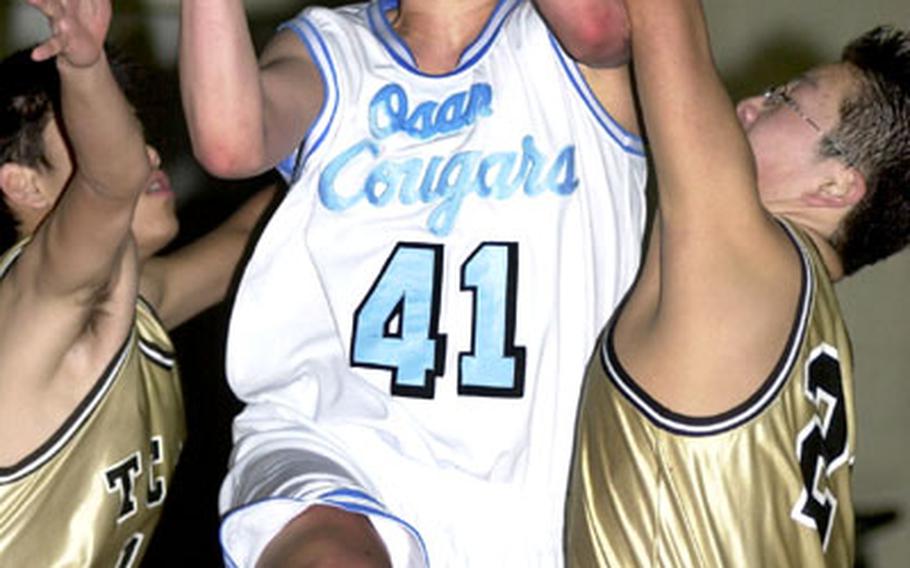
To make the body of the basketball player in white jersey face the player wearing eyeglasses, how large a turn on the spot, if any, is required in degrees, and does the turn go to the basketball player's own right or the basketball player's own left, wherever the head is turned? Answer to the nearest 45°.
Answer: approximately 45° to the basketball player's own left

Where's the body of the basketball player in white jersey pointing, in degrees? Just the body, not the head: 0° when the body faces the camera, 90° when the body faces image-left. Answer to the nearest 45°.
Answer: approximately 0°

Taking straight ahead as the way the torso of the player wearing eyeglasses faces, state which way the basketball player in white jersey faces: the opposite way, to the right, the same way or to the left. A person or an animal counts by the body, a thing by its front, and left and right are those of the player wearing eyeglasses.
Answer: to the left

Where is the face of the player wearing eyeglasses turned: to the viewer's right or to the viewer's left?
to the viewer's left

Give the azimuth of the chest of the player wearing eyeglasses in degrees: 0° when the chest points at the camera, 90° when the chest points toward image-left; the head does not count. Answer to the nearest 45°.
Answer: approximately 90°

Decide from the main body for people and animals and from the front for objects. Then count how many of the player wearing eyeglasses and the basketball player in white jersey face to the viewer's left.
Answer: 1
